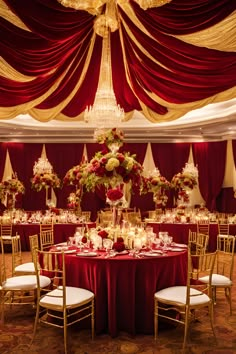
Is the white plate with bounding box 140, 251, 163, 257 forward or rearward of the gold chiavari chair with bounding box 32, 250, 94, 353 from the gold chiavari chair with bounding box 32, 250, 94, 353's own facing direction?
forward

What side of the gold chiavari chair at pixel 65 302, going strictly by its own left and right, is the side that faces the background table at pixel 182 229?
front

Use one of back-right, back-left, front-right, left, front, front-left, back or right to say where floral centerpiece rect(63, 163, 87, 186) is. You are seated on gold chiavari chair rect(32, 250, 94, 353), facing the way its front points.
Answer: front-left

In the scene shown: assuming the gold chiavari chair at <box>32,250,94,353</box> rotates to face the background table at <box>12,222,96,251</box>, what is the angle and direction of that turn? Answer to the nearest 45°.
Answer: approximately 45° to its left

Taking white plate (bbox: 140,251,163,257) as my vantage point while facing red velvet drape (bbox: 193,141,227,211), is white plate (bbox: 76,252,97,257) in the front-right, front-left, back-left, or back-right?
back-left

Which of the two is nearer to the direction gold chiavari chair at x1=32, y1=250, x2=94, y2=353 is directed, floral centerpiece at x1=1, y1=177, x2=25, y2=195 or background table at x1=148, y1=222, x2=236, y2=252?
the background table

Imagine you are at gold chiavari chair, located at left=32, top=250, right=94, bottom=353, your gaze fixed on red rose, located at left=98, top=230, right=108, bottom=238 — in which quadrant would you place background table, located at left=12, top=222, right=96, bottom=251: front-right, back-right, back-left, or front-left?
front-left

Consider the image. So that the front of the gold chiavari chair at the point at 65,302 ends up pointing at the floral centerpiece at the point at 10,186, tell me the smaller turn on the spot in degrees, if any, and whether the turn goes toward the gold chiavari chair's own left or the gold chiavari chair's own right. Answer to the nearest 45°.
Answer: approximately 45° to the gold chiavari chair's own left

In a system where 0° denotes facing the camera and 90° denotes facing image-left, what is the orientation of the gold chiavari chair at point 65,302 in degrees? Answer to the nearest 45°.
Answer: approximately 225°

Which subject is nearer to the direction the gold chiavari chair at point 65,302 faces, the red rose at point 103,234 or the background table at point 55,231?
the red rose

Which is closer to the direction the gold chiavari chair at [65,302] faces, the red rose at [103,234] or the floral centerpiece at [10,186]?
the red rose
